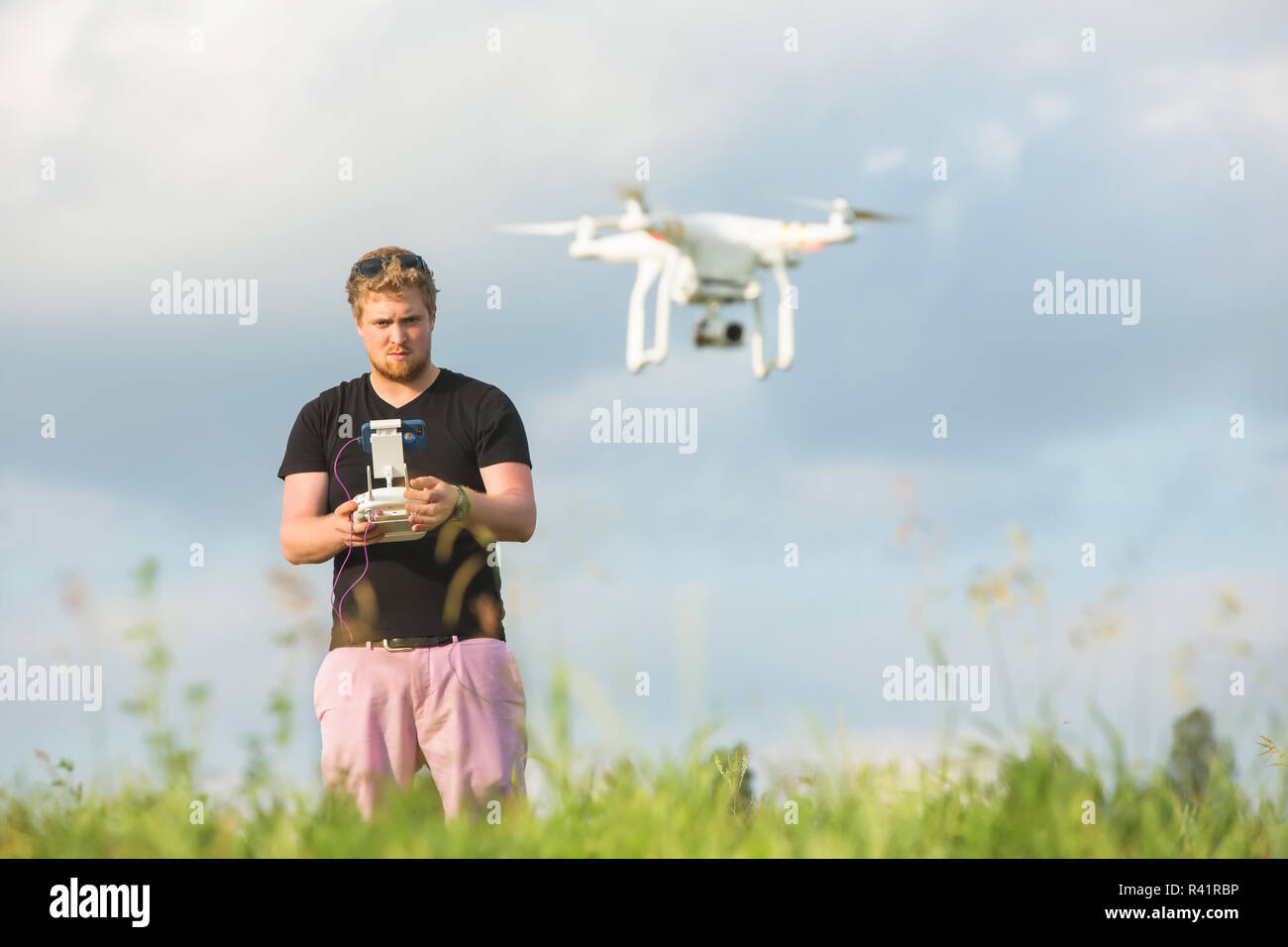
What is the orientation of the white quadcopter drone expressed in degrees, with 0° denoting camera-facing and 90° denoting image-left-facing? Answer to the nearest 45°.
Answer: approximately 315°

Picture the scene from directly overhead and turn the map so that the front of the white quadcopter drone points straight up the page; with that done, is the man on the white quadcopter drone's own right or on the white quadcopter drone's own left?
on the white quadcopter drone's own right
